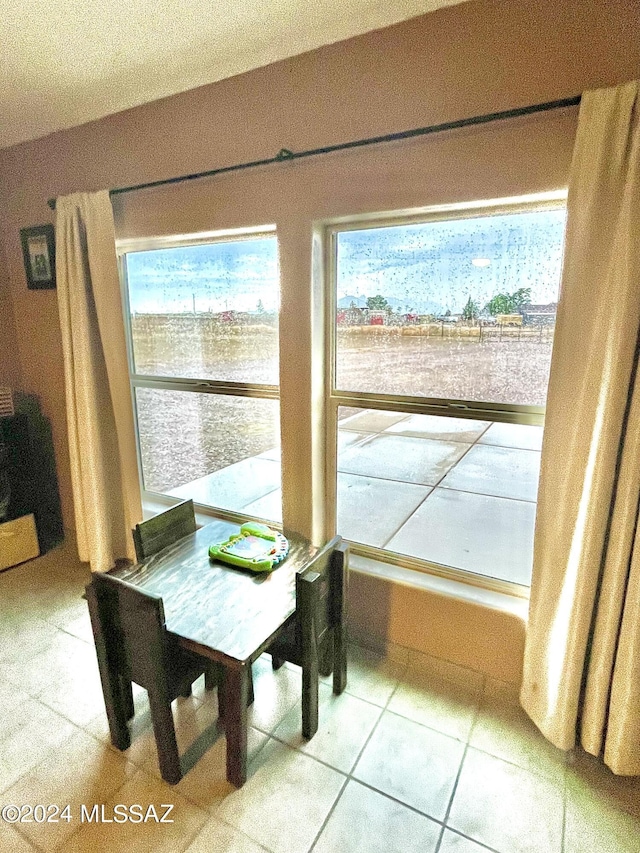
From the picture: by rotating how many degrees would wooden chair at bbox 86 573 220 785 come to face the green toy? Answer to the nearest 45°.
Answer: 0° — it already faces it

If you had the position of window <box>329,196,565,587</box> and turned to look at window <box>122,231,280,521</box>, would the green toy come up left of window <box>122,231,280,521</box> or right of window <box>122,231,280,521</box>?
left

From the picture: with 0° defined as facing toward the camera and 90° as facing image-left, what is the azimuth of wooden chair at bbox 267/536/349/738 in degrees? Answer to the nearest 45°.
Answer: approximately 135°

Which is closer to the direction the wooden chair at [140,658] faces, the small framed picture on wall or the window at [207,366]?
the window

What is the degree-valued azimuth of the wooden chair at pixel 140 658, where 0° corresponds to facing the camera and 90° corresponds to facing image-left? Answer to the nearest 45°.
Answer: approximately 225°

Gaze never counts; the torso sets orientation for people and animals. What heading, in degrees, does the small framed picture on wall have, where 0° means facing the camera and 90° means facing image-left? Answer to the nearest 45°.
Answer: approximately 45°

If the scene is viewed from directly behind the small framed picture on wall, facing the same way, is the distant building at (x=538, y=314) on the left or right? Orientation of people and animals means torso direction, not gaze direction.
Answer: on its left

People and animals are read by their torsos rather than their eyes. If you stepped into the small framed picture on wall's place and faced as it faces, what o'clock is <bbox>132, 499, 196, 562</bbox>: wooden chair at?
The wooden chair is roughly at 10 o'clock from the small framed picture on wall.

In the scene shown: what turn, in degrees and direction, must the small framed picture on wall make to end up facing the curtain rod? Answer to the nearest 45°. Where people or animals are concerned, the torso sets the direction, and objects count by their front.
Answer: approximately 90° to its left
